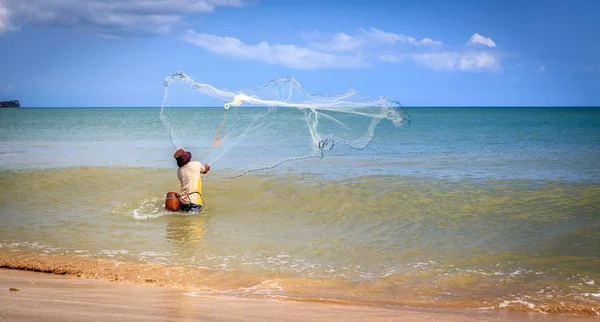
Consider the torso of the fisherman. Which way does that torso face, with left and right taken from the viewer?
facing away from the viewer and to the right of the viewer
